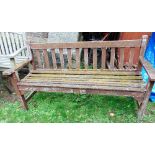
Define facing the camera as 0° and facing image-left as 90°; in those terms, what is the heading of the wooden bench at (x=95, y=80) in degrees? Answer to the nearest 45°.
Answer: approximately 0°
